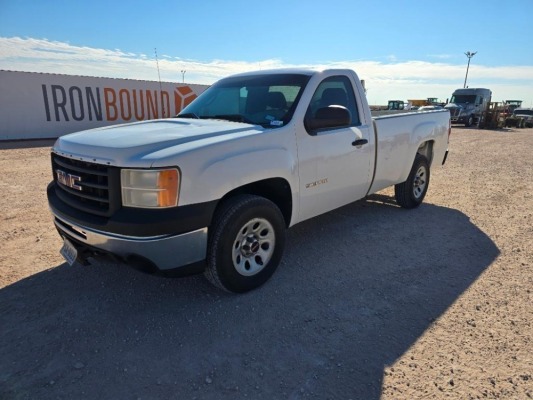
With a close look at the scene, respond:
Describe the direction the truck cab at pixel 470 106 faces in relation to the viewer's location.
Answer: facing the viewer and to the left of the viewer

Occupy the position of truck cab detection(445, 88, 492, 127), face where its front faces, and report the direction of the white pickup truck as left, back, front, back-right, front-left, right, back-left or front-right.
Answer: front-left

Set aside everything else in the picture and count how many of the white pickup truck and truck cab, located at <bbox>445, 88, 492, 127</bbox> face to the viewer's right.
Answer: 0

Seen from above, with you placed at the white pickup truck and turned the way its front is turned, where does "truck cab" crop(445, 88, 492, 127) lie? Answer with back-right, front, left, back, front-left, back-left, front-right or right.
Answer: back
